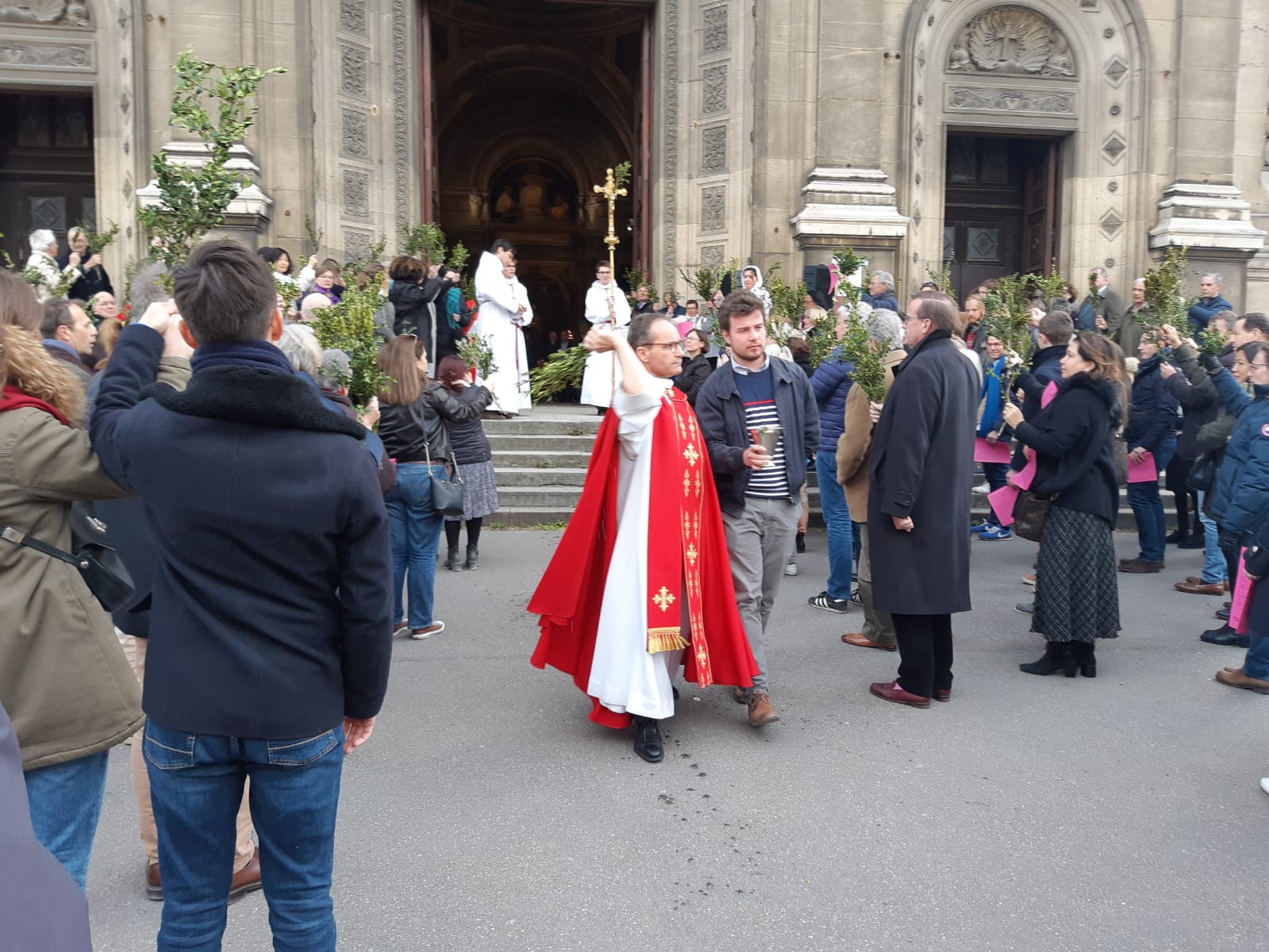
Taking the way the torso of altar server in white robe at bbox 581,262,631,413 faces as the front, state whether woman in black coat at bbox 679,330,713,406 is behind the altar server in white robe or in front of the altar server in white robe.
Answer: in front

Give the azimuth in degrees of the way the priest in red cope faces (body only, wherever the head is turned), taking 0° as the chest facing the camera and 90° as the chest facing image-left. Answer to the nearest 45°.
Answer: approximately 315°

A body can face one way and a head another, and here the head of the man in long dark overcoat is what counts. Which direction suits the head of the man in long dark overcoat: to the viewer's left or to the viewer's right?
to the viewer's left

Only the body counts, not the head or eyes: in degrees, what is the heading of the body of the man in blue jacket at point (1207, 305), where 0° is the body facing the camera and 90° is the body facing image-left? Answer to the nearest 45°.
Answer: approximately 45°

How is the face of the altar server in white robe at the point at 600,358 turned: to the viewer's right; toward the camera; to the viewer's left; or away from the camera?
toward the camera

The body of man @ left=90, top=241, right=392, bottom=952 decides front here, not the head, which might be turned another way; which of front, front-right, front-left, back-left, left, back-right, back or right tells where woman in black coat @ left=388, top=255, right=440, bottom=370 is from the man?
front

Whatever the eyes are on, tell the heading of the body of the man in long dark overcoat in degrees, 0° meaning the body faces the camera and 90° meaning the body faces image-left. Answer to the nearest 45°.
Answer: approximately 90°

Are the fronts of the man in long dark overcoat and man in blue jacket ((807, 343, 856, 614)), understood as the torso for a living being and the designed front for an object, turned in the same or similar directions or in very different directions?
same or similar directions

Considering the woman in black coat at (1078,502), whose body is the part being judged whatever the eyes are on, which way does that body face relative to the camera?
to the viewer's left

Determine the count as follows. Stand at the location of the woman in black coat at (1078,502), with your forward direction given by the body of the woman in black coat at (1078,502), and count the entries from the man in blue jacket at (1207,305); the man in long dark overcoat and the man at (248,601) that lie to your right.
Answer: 1

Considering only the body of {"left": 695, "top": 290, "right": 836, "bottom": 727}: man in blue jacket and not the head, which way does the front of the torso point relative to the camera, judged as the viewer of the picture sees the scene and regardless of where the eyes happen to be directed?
toward the camera

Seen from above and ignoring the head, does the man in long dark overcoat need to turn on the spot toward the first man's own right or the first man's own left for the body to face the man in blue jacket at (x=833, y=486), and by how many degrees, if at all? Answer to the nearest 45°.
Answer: approximately 90° to the first man's own right

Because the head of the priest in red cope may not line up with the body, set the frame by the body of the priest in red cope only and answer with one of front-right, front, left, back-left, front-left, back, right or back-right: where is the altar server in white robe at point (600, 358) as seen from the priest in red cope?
back-left

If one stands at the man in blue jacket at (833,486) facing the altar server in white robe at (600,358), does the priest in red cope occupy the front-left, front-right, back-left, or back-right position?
back-left

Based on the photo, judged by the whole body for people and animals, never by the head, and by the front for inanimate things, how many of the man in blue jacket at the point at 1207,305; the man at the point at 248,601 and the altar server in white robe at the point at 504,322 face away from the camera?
1

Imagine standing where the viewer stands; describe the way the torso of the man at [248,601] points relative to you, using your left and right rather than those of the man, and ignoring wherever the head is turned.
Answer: facing away from the viewer
